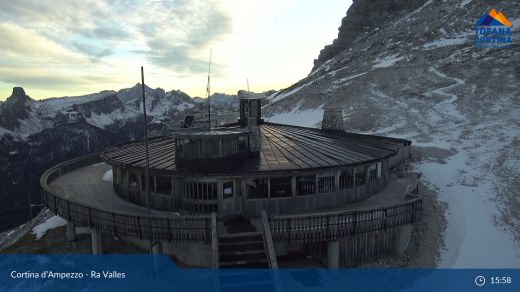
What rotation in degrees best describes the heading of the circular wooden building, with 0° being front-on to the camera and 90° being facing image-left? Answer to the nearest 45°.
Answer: approximately 0°
